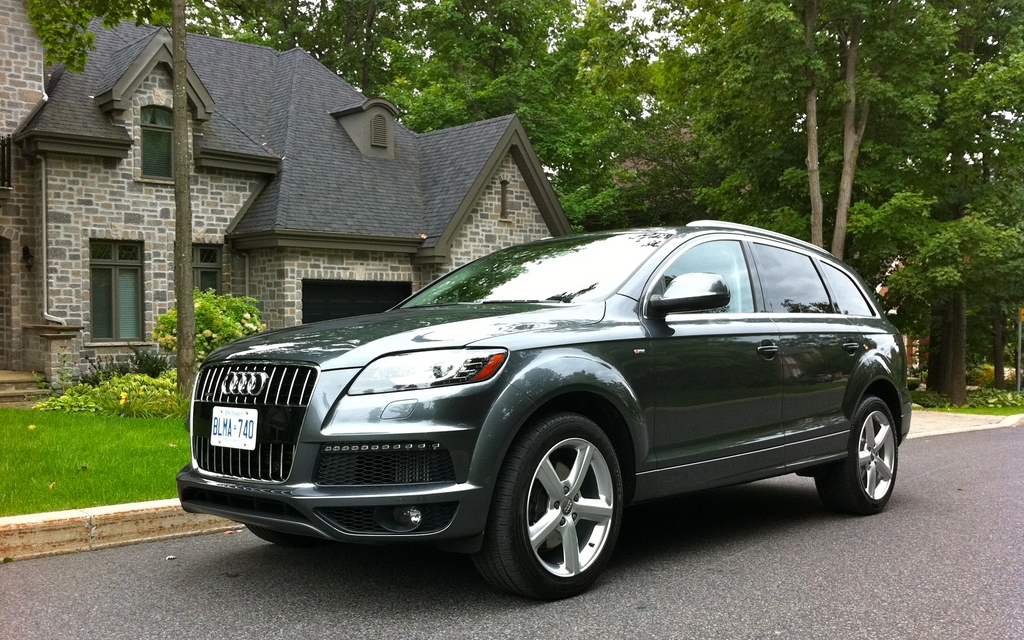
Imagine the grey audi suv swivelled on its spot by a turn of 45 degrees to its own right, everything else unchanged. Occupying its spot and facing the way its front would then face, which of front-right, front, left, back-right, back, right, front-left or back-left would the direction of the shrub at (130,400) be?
front-right

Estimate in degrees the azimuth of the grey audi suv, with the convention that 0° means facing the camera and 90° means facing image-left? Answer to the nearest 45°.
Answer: approximately 45°

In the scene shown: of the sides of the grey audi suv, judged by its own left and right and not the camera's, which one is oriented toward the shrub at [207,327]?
right
